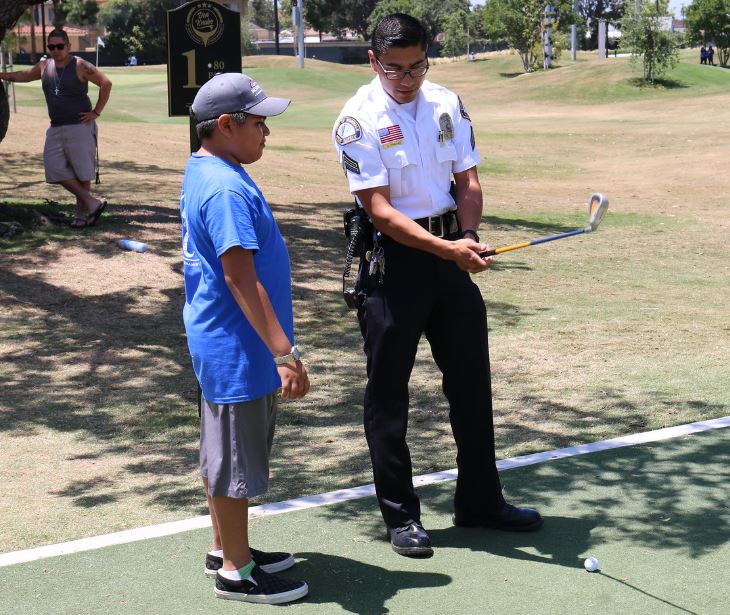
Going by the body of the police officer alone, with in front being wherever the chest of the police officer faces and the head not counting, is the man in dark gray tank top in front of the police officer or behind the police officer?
behind

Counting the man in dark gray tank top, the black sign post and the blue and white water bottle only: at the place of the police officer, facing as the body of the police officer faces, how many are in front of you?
0

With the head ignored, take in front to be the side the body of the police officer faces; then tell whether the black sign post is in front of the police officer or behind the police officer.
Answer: behind
